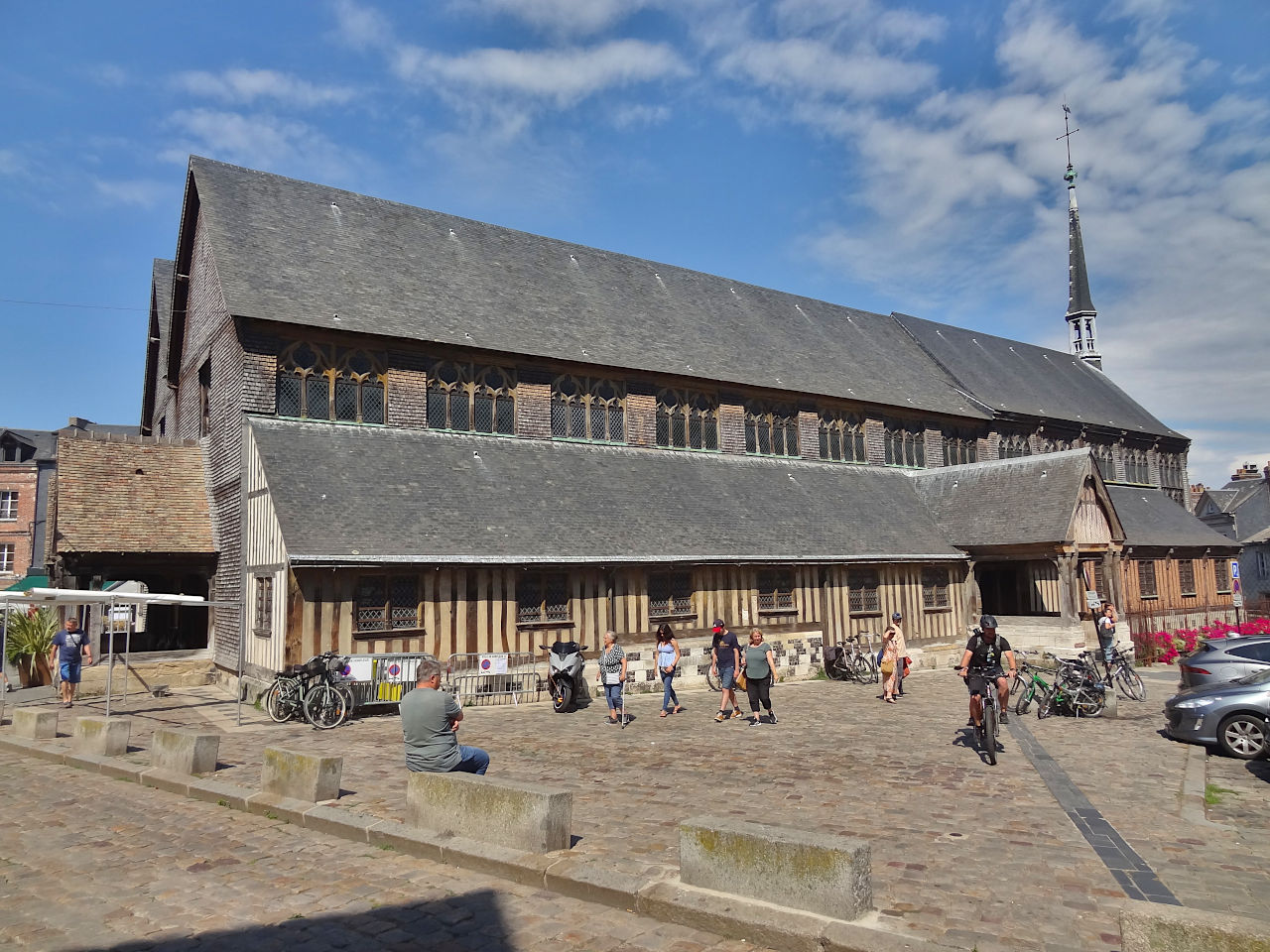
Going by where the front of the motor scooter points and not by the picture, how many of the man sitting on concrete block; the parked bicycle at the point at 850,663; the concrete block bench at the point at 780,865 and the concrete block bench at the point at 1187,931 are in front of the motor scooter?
3

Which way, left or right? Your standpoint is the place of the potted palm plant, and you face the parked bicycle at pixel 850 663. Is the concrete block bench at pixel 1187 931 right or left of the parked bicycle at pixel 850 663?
right

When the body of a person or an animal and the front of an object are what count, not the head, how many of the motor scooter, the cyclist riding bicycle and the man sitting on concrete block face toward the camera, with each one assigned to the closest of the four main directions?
2

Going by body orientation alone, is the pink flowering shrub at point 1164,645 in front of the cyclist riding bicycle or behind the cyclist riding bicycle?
behind

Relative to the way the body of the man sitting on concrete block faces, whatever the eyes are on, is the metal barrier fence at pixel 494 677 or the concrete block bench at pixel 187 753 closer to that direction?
the metal barrier fence

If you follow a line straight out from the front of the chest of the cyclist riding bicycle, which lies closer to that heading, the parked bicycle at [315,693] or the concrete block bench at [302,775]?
the concrete block bench

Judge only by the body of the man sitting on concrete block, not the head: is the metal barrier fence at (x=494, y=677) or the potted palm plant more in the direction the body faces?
the metal barrier fence

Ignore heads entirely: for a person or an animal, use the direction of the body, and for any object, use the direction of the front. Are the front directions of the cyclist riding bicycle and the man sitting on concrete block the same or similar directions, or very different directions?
very different directions

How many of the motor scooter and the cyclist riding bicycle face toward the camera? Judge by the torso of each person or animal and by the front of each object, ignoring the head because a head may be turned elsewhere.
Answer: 2
